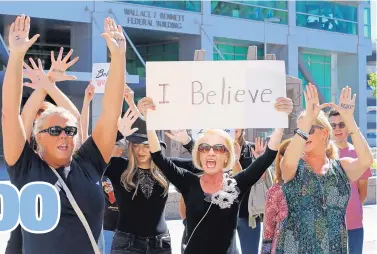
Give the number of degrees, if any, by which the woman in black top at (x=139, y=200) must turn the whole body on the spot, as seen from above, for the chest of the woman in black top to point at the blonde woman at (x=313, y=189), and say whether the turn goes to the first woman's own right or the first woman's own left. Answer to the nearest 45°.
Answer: approximately 45° to the first woman's own left

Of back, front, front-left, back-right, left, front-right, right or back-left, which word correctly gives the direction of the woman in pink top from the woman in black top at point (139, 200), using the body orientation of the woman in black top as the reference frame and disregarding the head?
front-left

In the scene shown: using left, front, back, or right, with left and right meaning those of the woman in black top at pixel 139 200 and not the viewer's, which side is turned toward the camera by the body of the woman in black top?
front

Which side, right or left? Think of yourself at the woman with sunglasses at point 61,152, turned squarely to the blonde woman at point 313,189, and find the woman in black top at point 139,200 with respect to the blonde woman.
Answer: left

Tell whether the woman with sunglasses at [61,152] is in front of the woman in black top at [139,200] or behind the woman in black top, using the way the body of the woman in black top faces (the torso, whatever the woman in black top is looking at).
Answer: in front

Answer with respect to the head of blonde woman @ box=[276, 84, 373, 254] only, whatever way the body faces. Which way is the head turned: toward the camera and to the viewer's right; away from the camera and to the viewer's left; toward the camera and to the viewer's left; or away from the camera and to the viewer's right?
toward the camera and to the viewer's left

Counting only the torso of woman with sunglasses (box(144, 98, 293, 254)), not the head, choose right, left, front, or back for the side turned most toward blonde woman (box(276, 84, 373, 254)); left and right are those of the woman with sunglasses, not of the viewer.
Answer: left

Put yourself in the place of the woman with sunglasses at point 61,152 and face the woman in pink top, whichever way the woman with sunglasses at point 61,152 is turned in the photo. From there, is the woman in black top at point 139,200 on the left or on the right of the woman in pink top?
left

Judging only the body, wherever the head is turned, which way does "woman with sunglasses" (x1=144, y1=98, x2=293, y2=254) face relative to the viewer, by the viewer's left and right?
facing the viewer
